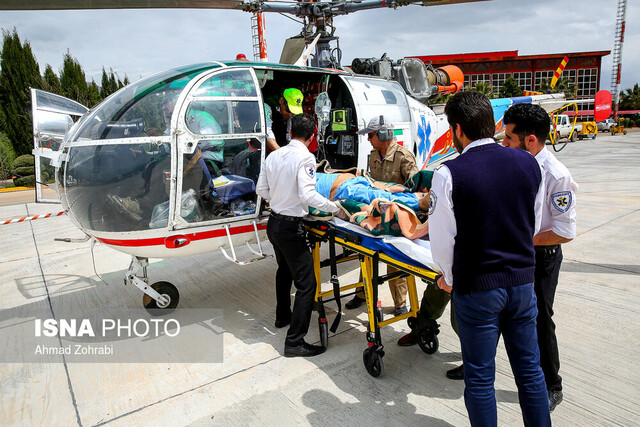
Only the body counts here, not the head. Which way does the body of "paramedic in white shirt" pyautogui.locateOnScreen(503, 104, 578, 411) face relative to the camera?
to the viewer's left

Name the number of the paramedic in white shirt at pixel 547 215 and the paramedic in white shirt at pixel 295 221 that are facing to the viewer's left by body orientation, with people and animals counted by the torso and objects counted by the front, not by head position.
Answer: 1

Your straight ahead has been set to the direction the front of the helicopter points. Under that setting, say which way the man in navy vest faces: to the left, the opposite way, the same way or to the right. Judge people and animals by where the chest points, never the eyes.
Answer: to the right

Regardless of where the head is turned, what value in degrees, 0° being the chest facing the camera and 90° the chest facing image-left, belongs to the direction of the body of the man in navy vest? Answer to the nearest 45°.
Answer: approximately 135°

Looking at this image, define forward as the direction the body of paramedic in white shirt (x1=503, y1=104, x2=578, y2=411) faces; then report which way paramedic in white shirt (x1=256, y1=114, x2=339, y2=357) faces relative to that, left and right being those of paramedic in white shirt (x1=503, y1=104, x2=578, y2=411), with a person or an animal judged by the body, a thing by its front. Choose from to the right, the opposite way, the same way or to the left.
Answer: to the right

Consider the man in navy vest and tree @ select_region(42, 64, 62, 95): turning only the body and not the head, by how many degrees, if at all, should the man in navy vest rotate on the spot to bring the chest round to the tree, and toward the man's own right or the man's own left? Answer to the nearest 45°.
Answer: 0° — they already face it

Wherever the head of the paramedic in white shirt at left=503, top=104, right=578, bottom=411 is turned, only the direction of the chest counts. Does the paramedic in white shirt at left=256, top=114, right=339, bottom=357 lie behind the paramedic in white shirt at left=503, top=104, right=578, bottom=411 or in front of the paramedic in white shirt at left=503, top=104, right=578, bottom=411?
in front

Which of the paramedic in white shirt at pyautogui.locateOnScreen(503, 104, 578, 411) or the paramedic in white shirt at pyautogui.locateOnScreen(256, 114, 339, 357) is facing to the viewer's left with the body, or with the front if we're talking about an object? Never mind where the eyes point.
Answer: the paramedic in white shirt at pyautogui.locateOnScreen(503, 104, 578, 411)

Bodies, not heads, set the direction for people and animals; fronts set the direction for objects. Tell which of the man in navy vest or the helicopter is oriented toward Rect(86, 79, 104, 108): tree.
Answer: the man in navy vest

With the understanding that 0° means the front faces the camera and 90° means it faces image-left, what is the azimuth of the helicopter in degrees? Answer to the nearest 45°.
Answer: approximately 45°

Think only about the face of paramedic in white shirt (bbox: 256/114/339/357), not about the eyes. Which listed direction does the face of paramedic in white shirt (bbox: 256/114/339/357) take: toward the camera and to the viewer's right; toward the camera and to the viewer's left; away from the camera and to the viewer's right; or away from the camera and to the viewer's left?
away from the camera and to the viewer's right

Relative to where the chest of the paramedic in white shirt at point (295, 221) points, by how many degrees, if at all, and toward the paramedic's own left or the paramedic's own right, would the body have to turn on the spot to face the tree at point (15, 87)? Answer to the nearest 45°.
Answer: approximately 90° to the paramedic's own left

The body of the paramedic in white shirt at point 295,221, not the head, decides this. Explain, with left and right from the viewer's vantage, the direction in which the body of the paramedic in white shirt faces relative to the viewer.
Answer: facing away from the viewer and to the right of the viewer

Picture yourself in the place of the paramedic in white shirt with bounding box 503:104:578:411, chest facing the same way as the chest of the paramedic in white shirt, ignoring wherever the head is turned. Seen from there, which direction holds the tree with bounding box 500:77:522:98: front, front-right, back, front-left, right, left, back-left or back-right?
right
